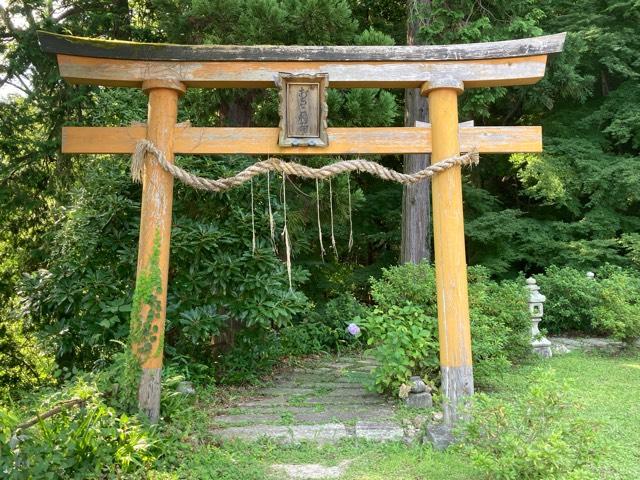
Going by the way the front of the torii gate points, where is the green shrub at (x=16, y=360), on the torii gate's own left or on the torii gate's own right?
on the torii gate's own right

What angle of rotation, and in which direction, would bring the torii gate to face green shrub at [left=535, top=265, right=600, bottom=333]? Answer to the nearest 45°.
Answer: approximately 135° to its left

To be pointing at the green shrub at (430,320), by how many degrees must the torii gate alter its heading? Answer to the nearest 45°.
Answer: approximately 135° to its left

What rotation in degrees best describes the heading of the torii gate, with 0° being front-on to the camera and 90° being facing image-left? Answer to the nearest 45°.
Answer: approximately 0°

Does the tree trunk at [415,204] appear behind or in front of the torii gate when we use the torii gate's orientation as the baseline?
behind

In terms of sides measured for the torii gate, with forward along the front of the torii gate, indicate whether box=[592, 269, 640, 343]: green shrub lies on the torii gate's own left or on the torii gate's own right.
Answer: on the torii gate's own left

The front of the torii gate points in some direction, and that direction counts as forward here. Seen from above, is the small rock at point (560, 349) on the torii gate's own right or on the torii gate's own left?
on the torii gate's own left
